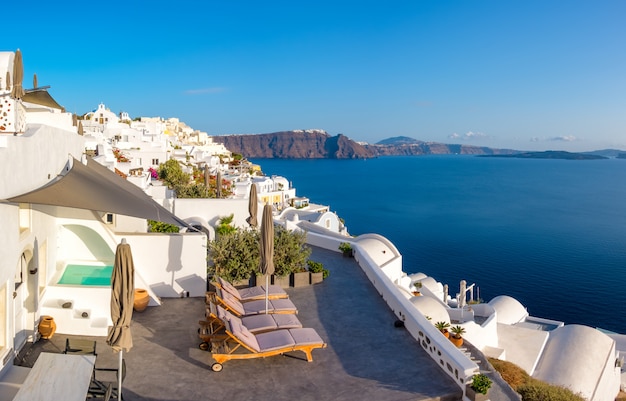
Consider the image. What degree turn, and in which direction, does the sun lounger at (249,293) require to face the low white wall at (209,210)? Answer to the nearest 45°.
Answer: approximately 90° to its left

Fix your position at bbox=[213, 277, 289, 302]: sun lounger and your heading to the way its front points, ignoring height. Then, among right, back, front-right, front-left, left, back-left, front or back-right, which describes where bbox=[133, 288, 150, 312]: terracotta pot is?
back

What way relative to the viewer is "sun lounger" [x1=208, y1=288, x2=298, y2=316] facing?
to the viewer's right

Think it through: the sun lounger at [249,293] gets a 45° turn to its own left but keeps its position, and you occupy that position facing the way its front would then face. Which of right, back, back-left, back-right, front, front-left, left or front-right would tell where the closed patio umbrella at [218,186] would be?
front-left

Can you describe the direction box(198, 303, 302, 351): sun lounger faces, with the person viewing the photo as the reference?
facing to the right of the viewer

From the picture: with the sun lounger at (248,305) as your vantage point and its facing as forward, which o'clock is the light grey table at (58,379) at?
The light grey table is roughly at 4 o'clock from the sun lounger.

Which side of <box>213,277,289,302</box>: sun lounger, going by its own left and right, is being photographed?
right

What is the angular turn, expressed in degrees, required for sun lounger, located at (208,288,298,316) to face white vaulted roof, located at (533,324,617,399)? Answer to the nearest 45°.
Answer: approximately 45° to its left

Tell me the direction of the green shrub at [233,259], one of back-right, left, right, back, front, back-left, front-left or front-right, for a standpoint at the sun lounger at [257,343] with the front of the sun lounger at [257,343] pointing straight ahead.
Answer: left

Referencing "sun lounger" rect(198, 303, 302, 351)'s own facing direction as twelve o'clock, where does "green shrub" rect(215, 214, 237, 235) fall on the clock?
The green shrub is roughly at 9 o'clock from the sun lounger.

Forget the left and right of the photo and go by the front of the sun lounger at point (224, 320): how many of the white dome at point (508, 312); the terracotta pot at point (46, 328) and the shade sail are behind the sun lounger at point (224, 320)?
2

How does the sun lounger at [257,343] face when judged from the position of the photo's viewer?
facing to the right of the viewer

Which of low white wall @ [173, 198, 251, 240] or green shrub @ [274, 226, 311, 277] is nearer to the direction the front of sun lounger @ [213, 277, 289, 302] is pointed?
the green shrub

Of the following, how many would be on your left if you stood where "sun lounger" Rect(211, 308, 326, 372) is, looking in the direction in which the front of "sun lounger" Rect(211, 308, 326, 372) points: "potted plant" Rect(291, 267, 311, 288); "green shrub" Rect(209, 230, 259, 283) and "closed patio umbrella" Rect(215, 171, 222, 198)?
3
